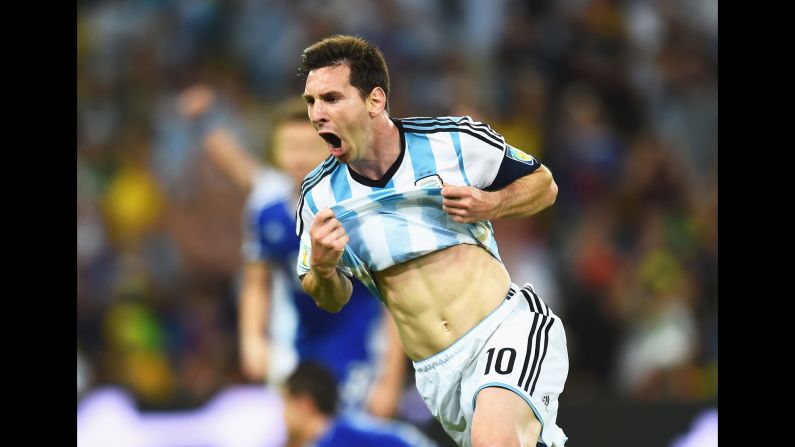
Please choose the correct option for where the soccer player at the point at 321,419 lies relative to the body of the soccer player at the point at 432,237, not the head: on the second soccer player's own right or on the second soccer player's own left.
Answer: on the second soccer player's own right

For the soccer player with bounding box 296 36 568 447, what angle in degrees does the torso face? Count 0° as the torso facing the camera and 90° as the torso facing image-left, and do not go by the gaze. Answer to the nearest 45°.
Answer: approximately 45°

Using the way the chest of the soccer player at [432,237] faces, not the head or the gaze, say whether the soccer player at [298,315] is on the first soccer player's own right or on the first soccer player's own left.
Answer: on the first soccer player's own right
